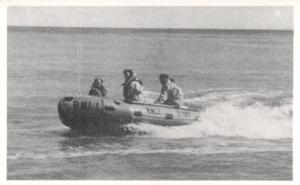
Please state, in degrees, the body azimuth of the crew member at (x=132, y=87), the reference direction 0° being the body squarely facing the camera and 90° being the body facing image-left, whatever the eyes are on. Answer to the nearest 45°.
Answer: approximately 90°
